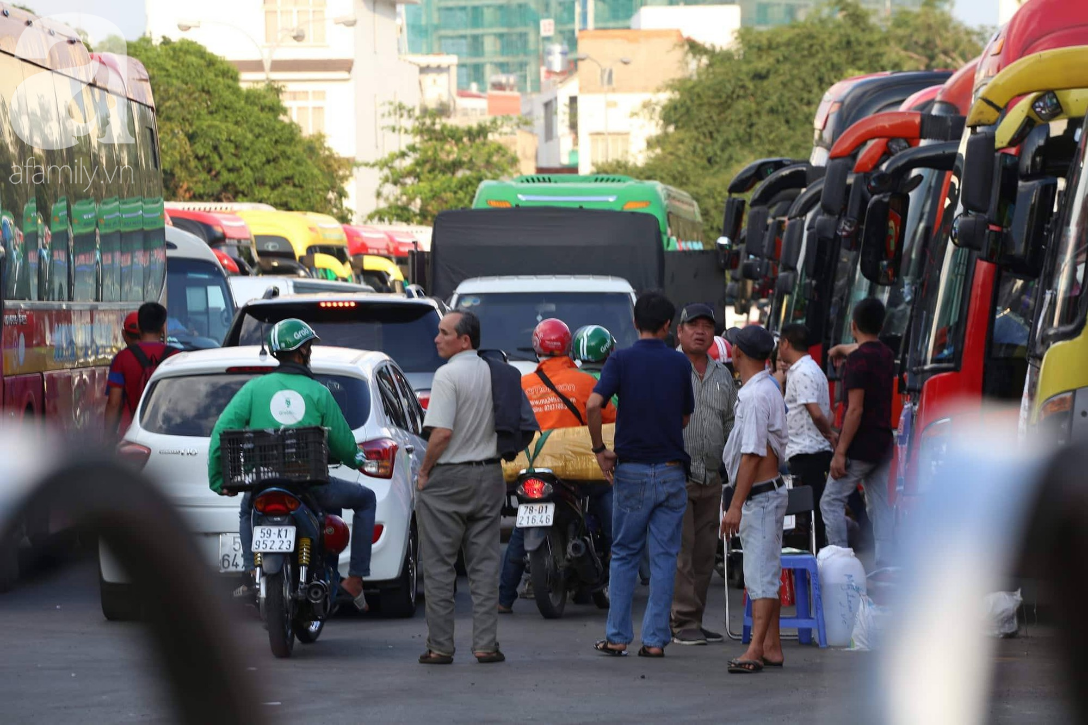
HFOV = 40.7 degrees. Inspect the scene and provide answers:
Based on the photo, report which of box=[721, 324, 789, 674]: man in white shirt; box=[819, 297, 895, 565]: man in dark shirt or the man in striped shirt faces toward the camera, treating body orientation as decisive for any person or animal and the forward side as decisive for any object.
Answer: the man in striped shirt

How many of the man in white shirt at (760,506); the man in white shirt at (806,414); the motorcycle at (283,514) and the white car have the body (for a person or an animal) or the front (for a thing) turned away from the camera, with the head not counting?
2

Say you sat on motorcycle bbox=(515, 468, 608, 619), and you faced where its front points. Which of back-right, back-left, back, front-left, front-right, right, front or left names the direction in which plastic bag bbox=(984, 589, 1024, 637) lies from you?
back-right

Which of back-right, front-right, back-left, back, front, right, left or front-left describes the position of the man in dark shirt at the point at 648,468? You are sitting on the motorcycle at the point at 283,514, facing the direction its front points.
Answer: right

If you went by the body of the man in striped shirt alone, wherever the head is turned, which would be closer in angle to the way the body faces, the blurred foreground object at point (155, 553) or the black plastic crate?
the blurred foreground object

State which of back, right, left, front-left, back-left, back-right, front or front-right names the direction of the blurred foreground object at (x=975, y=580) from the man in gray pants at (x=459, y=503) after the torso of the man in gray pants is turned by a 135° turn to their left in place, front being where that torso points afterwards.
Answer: front

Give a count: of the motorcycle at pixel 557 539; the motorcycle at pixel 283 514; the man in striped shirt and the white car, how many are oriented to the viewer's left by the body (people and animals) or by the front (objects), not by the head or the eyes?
0

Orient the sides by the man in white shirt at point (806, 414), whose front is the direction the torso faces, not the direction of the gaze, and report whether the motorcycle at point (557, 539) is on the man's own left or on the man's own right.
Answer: on the man's own left

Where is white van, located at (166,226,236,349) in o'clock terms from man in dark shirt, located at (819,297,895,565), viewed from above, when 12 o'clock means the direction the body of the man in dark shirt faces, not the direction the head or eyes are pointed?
The white van is roughly at 12 o'clock from the man in dark shirt.

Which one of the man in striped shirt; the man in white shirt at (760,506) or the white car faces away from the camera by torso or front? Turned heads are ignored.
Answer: the white car

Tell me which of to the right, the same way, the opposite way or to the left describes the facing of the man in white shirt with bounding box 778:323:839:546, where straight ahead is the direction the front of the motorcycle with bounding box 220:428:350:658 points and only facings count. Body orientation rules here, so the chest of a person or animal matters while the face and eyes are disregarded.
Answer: to the left

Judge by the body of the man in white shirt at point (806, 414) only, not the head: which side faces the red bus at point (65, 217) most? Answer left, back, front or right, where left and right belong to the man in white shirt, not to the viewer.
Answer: front

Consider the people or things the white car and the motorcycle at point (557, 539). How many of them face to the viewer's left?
0

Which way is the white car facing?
away from the camera
